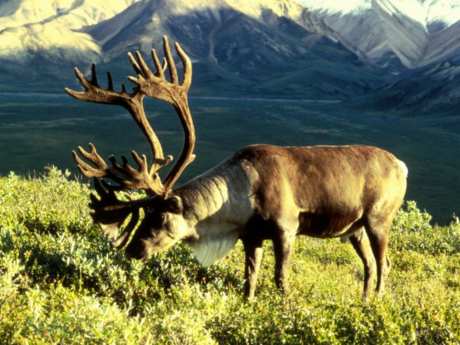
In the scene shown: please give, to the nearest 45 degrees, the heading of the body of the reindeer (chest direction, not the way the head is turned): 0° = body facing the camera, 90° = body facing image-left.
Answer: approximately 90°
